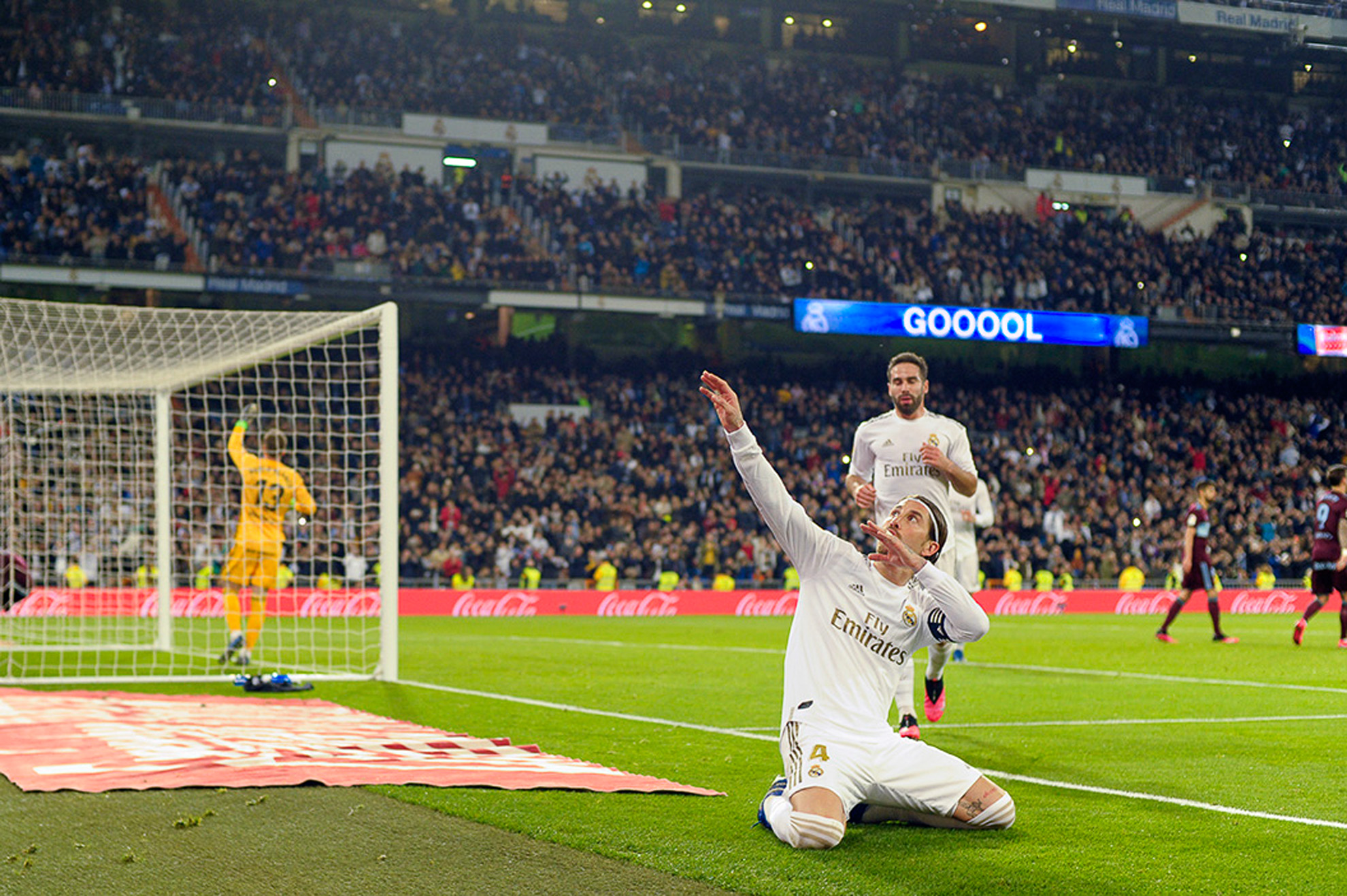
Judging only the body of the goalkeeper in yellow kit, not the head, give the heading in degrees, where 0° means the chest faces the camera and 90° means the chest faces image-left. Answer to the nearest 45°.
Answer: approximately 180°

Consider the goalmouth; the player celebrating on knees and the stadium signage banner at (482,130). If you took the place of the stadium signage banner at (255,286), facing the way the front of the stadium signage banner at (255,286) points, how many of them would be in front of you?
2

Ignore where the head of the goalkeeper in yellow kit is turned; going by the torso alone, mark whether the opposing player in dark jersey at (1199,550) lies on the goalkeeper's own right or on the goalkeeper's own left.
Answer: on the goalkeeper's own right

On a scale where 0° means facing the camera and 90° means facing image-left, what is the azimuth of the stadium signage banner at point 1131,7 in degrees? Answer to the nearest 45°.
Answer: approximately 0°

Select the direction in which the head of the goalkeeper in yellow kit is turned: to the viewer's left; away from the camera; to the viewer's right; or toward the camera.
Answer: away from the camera

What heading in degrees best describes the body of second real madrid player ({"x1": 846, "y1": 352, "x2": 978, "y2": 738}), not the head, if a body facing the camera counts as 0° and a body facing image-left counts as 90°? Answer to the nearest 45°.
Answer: approximately 0°

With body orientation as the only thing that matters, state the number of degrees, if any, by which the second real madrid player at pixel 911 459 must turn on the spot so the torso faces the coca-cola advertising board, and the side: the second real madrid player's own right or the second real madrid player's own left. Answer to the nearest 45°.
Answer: approximately 180°
